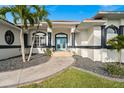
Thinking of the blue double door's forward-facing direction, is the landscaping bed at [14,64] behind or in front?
in front

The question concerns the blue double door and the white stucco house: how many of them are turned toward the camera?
2

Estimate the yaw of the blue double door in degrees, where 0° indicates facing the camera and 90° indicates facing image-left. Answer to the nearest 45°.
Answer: approximately 0°

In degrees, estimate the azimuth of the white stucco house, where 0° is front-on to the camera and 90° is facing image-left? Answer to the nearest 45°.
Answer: approximately 0°
